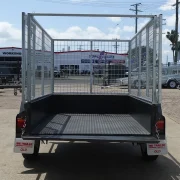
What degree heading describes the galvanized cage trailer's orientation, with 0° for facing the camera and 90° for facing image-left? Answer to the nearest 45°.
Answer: approximately 180°
